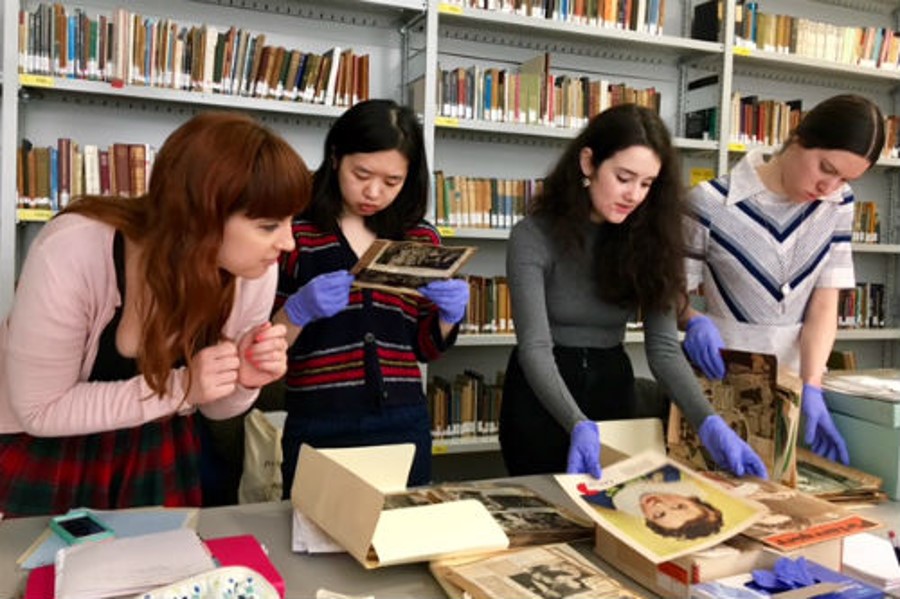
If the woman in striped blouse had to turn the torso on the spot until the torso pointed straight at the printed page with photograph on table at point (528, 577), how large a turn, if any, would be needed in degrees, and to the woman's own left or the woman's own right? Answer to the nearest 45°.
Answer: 0° — they already face it

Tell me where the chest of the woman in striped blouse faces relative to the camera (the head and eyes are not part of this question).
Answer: toward the camera

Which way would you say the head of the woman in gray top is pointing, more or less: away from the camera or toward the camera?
toward the camera

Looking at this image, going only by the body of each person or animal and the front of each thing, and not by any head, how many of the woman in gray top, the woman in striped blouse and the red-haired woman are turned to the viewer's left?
0

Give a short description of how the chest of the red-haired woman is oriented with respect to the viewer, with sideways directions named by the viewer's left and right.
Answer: facing the viewer and to the right of the viewer

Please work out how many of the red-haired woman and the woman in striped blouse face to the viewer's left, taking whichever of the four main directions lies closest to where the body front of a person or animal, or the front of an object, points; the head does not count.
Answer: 0

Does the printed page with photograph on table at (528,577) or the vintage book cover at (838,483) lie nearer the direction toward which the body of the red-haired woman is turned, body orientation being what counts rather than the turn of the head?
the printed page with photograph on table

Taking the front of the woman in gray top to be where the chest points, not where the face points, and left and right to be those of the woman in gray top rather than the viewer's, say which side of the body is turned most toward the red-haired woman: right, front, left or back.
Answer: right

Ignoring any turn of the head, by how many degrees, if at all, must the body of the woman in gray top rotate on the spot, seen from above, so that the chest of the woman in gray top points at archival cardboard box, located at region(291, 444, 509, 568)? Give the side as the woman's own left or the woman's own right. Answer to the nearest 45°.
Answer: approximately 45° to the woman's own right

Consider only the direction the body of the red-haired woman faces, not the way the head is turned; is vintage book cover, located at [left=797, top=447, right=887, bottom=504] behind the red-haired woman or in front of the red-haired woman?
in front

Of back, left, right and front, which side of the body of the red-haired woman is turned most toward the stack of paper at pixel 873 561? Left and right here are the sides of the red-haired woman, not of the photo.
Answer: front

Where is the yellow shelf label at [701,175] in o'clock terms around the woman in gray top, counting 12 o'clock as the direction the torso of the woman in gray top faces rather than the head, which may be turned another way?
The yellow shelf label is roughly at 8 o'clock from the woman in gray top.

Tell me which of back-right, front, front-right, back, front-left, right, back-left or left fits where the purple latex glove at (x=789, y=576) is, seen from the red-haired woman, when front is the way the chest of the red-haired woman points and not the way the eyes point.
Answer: front

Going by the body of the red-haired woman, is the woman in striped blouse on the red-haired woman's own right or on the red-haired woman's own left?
on the red-haired woman's own left

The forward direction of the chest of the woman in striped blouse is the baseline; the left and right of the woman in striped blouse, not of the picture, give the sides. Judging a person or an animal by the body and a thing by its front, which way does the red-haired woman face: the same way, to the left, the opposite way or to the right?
to the left

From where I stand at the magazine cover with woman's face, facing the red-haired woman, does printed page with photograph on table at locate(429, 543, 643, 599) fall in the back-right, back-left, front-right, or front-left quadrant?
front-left

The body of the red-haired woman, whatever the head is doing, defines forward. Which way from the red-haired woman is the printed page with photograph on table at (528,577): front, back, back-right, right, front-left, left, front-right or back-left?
front

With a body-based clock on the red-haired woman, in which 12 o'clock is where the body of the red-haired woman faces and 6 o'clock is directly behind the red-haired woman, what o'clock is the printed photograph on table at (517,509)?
The printed photograph on table is roughly at 11 o'clock from the red-haired woman.
